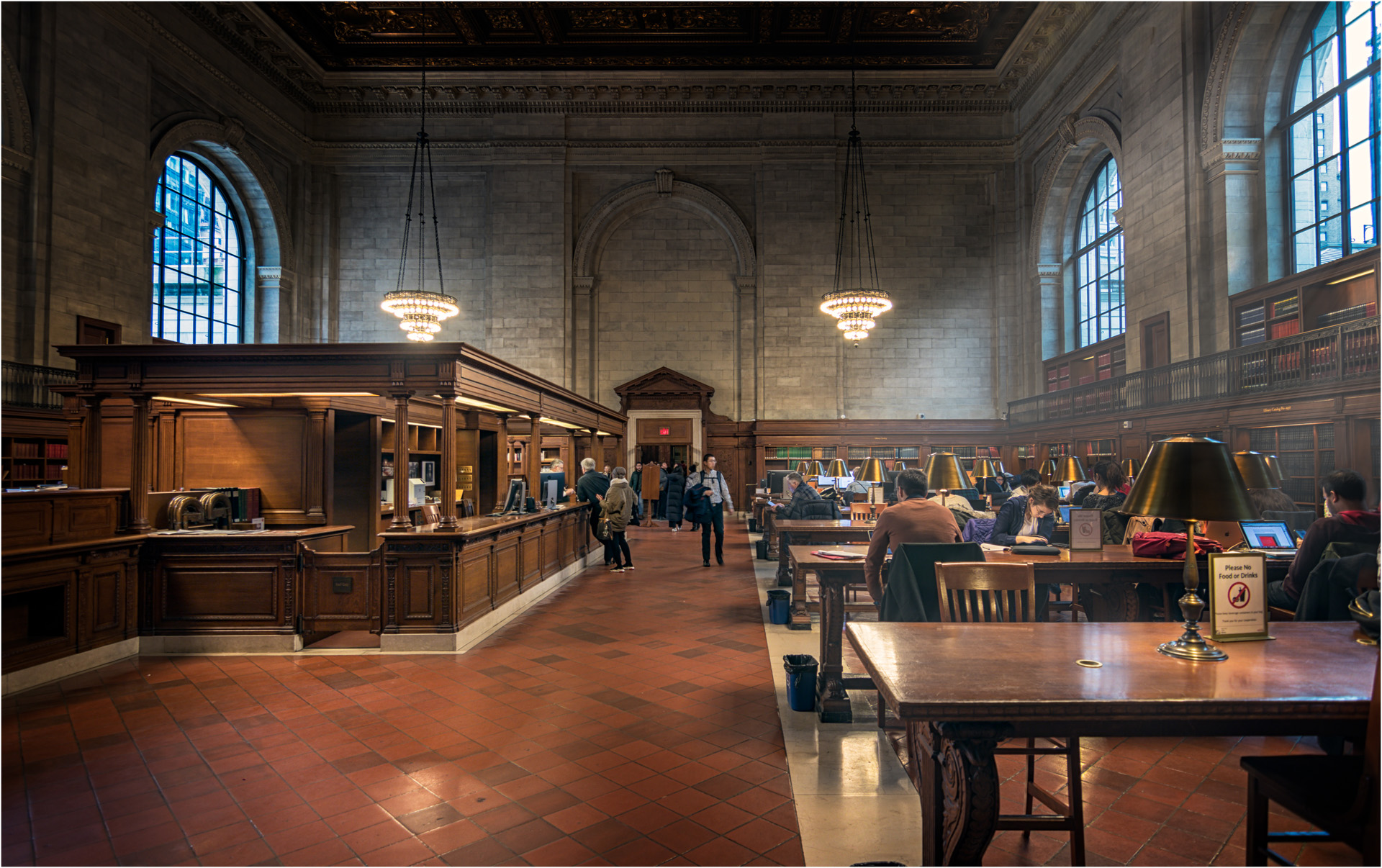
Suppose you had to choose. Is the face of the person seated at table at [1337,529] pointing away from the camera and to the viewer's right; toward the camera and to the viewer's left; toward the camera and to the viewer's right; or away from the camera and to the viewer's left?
away from the camera and to the viewer's left

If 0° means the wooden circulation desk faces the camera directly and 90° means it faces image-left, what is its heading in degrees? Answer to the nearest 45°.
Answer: approximately 315°

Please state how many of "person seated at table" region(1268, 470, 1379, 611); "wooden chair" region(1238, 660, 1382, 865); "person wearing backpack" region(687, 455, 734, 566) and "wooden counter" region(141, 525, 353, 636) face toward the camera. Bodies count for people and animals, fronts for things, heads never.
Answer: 2
